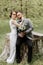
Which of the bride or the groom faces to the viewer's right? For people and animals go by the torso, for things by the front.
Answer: the bride

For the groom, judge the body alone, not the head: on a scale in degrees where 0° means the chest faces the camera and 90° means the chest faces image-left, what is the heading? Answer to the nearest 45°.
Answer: approximately 45°

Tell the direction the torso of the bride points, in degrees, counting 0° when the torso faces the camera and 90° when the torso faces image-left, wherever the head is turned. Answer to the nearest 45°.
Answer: approximately 270°

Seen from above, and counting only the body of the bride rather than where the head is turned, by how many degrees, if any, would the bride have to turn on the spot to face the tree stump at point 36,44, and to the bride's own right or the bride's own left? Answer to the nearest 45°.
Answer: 0° — they already face it

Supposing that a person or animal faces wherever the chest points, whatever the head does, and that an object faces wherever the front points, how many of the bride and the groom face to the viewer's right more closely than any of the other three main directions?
1
